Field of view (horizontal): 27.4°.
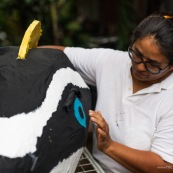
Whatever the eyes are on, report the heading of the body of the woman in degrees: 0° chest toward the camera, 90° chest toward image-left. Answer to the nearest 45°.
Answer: approximately 45°

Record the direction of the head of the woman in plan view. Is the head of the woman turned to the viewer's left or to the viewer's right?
to the viewer's left
